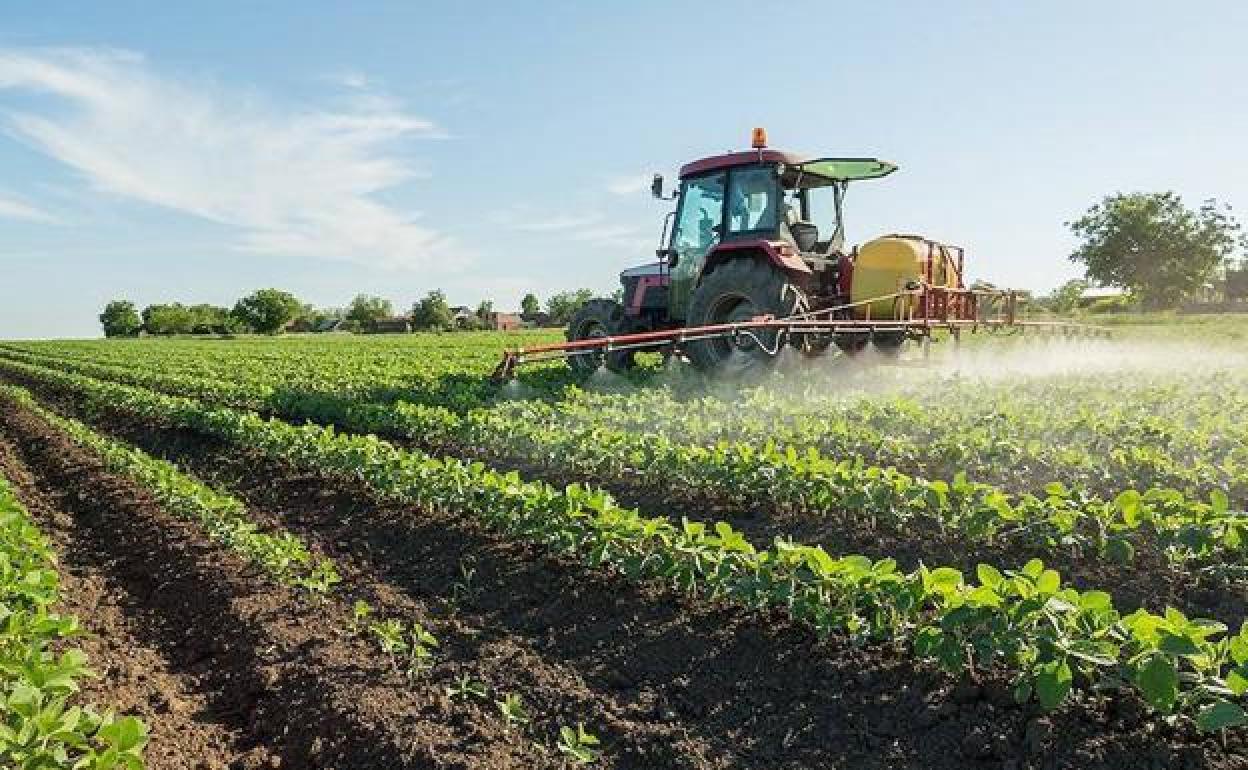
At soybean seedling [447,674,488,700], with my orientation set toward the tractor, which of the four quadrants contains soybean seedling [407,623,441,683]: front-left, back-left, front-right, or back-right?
front-left

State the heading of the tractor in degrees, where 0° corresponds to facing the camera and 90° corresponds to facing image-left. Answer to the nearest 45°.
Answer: approximately 135°

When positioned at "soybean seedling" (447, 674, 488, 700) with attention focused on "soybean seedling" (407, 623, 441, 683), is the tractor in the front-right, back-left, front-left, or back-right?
front-right

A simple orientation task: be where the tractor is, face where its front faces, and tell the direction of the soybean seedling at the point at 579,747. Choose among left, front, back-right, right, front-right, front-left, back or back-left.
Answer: back-left

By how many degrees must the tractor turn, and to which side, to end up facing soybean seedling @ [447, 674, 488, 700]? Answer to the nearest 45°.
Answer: approximately 135° to its left

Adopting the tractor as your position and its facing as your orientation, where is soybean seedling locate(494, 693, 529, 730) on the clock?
The soybean seedling is roughly at 8 o'clock from the tractor.
